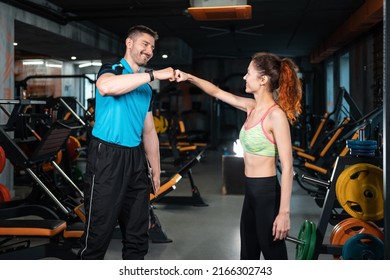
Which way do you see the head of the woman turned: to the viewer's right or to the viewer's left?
to the viewer's left

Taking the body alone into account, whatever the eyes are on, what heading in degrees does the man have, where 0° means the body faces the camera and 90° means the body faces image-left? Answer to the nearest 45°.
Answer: approximately 315°

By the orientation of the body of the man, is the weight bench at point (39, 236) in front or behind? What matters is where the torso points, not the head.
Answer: behind

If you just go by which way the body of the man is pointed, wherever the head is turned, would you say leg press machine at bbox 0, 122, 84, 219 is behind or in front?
behind
